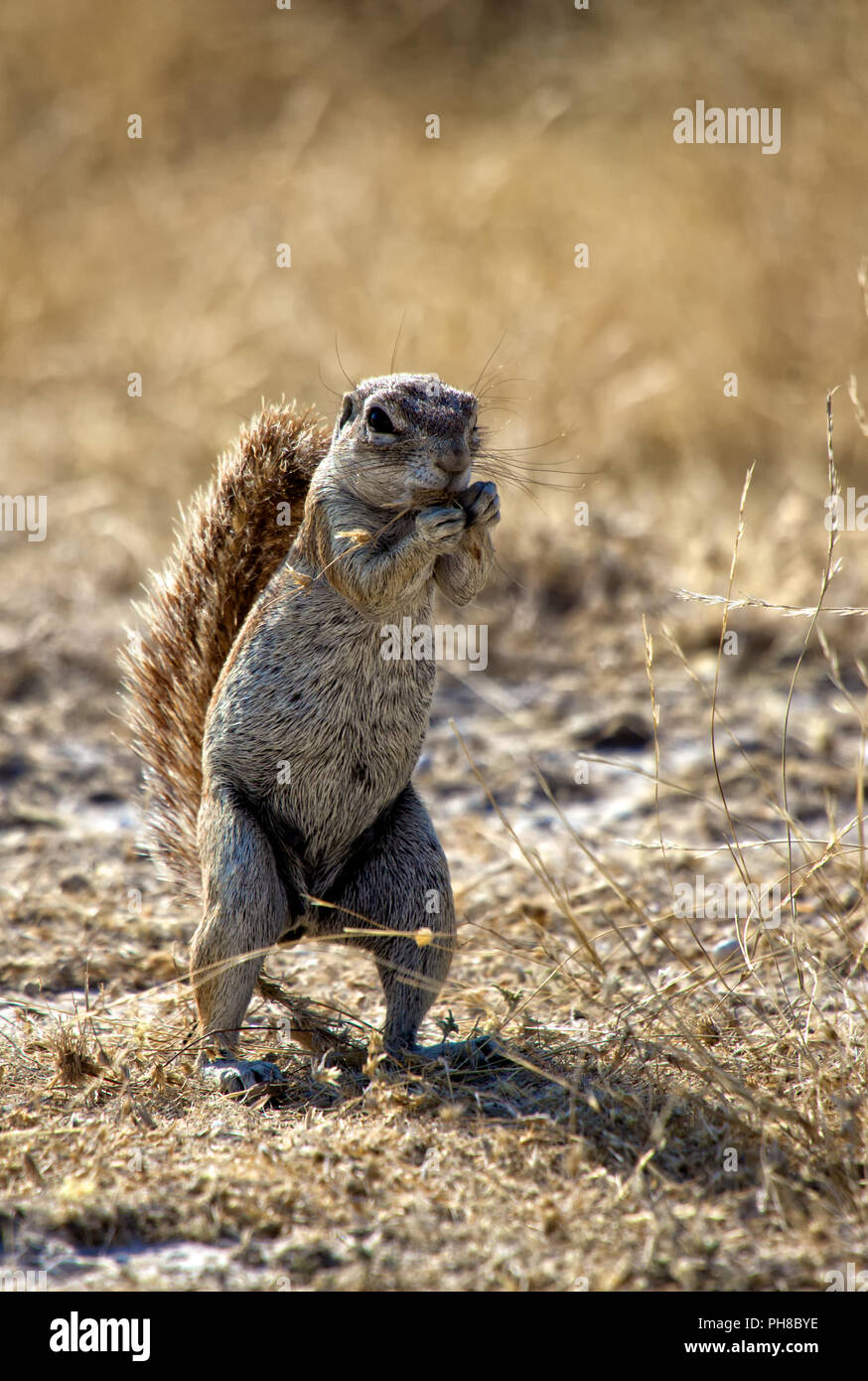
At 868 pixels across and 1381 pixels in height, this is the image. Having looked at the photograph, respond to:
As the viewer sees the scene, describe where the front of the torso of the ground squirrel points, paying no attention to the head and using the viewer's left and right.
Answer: facing the viewer and to the right of the viewer
